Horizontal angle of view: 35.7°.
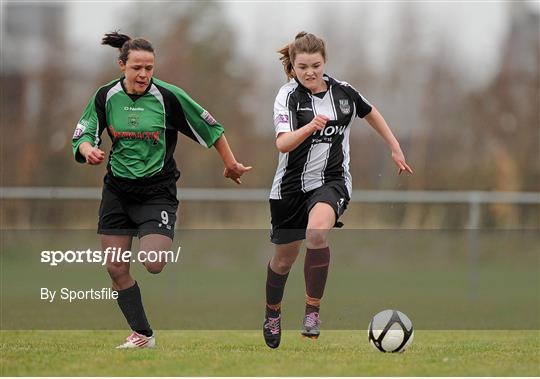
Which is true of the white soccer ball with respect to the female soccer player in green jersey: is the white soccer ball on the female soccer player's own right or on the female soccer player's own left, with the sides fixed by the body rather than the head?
on the female soccer player's own left

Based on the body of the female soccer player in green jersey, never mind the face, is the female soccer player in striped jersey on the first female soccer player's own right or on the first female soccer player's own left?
on the first female soccer player's own left

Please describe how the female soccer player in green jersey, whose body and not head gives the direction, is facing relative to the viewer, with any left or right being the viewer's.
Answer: facing the viewer

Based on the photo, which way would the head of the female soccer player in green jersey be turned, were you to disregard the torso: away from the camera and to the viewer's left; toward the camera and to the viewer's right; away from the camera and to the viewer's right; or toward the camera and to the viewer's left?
toward the camera and to the viewer's right
